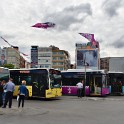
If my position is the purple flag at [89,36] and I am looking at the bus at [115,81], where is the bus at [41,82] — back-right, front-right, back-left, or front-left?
front-right

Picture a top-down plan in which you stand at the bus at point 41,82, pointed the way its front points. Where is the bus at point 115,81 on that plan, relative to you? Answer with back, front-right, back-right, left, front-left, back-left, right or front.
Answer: left

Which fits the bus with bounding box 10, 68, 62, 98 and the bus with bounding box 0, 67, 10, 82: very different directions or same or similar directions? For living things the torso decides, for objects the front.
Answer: same or similar directions
